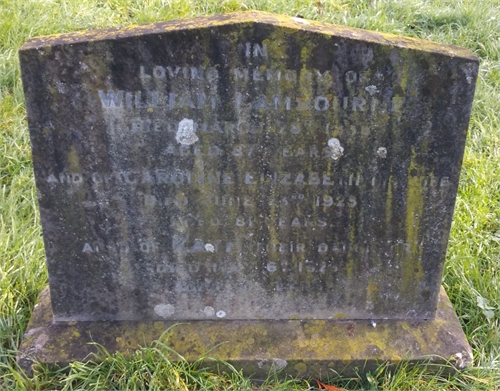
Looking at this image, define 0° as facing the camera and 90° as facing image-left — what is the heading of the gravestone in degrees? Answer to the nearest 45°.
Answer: approximately 0°
